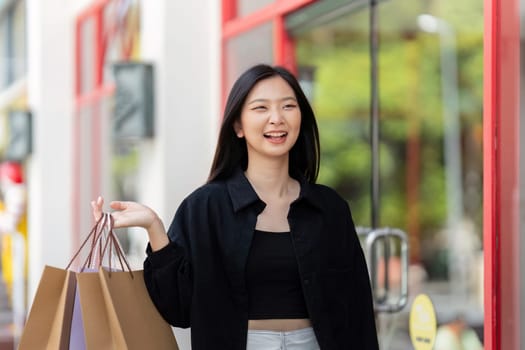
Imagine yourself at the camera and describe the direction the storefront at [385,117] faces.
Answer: facing the viewer and to the left of the viewer

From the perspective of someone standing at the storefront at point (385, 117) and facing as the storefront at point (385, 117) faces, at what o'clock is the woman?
The woman is roughly at 11 o'clock from the storefront.

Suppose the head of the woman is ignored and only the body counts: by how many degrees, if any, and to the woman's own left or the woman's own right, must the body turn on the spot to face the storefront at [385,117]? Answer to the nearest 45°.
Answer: approximately 180°

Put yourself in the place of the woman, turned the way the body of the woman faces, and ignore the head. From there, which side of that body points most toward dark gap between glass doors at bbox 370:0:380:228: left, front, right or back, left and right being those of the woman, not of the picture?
back

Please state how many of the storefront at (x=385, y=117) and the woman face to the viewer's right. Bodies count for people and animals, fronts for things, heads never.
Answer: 0

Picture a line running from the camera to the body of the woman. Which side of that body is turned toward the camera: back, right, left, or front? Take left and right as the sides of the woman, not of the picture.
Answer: front
